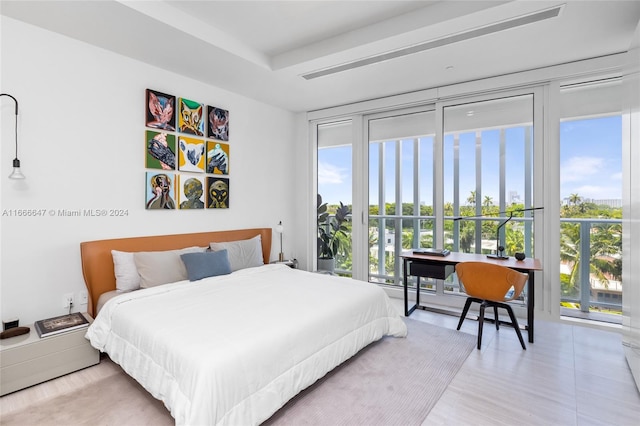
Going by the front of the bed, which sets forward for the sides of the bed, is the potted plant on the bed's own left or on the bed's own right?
on the bed's own left

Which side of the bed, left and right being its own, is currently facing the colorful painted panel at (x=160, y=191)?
back

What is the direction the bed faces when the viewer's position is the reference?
facing the viewer and to the right of the viewer

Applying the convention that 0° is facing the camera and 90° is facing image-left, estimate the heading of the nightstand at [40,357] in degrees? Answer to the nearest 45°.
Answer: approximately 315°

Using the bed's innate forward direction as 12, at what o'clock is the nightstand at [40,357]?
The nightstand is roughly at 5 o'clock from the bed.

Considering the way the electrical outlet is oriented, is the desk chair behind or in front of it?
in front
